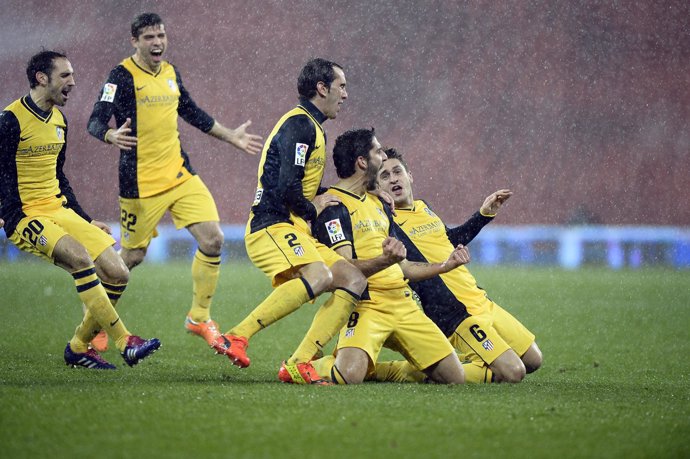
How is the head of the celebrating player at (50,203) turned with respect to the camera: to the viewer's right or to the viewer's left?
to the viewer's right

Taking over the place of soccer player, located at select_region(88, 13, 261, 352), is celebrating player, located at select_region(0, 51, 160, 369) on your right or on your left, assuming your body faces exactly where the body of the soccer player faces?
on your right

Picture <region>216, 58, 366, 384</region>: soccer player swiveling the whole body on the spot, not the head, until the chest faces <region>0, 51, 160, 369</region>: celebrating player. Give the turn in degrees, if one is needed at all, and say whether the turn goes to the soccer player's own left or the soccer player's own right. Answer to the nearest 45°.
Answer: approximately 180°

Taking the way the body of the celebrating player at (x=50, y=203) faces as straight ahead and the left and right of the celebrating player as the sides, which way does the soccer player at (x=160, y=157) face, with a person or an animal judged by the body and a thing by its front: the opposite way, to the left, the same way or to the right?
the same way

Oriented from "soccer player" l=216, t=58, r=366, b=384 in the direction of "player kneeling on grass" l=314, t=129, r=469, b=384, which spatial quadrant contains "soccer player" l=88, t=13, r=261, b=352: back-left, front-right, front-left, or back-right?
back-left

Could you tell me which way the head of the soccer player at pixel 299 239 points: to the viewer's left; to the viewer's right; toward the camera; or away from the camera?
to the viewer's right

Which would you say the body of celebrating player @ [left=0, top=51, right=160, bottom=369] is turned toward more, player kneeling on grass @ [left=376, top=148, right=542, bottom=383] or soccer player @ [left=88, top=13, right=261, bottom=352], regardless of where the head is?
the player kneeling on grass

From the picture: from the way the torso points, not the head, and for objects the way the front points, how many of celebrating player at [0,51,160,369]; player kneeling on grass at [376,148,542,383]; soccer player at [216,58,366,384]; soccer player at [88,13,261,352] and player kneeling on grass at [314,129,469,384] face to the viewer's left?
0

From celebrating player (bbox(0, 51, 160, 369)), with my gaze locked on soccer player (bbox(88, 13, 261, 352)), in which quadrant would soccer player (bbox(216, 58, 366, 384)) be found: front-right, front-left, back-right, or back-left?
front-right

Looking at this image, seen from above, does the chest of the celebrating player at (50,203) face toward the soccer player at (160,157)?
no

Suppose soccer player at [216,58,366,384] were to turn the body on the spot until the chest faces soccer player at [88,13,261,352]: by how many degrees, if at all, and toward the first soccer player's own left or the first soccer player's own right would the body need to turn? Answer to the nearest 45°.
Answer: approximately 135° to the first soccer player's own left

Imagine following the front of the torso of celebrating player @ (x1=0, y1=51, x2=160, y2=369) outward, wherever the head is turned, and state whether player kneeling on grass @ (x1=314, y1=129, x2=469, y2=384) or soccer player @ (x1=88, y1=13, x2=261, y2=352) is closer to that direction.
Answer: the player kneeling on grass

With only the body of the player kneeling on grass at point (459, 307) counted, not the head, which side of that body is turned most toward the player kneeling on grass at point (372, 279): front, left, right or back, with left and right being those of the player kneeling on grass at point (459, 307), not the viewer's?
right

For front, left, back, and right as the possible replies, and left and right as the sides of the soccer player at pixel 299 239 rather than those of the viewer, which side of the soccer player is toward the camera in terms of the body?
right

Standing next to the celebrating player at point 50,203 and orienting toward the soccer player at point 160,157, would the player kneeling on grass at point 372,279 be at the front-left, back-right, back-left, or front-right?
front-right

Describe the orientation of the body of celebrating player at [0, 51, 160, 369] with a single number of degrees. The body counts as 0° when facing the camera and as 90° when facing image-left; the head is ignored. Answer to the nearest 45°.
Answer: approximately 315°

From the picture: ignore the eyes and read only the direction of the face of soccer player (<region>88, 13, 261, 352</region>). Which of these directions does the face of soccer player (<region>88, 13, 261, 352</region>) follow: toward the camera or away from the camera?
toward the camera

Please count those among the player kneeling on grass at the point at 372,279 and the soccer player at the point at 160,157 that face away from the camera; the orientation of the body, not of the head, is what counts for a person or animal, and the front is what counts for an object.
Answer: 0
